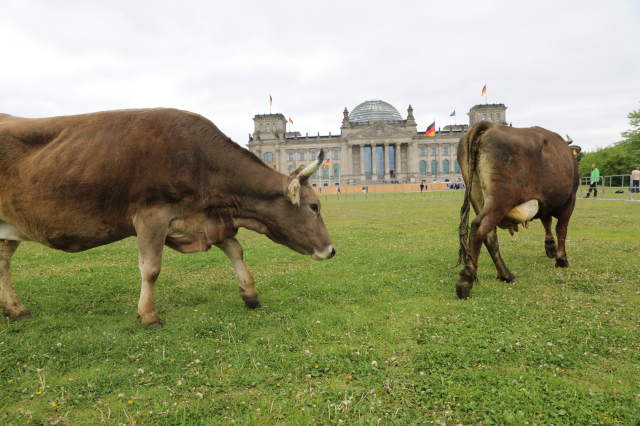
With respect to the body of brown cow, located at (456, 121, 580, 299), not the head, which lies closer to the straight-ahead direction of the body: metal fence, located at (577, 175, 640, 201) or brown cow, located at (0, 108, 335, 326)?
the metal fence

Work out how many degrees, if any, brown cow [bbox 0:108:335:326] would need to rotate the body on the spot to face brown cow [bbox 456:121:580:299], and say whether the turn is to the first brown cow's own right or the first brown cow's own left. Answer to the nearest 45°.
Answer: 0° — it already faces it

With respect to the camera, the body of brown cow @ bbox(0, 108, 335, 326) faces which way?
to the viewer's right

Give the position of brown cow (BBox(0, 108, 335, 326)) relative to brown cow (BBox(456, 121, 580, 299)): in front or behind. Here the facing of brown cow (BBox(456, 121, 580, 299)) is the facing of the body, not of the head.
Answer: behind

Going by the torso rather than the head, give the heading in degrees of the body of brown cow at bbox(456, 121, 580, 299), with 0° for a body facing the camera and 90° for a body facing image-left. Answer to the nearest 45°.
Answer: approximately 225°
